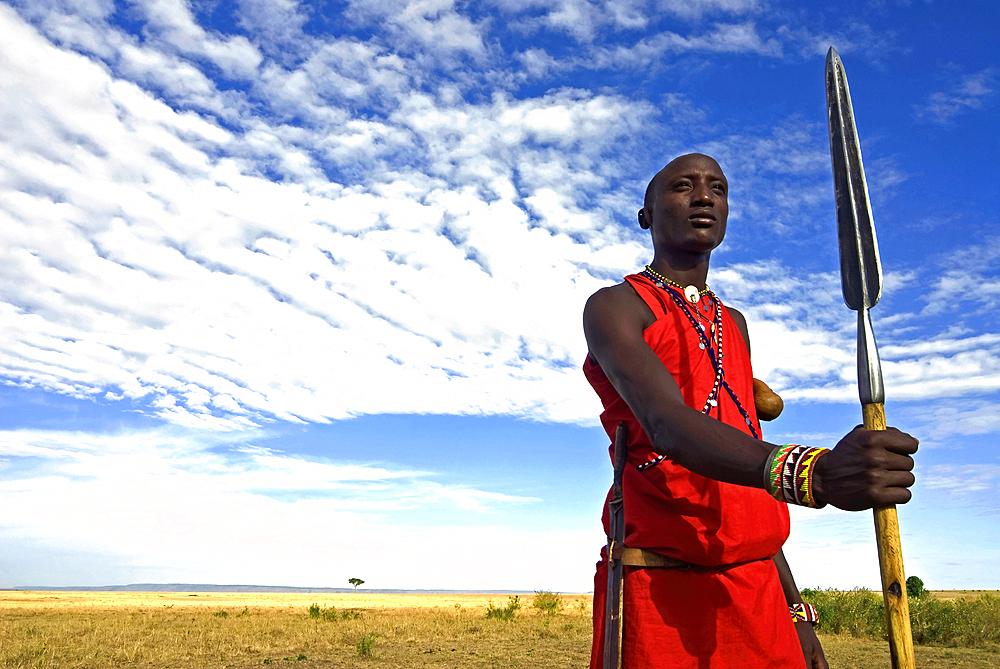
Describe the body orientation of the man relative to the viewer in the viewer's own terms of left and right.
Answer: facing the viewer and to the right of the viewer

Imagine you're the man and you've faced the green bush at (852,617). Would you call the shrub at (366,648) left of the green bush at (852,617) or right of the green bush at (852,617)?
left

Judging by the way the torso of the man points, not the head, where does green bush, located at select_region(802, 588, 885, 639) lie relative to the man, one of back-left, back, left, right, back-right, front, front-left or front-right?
back-left

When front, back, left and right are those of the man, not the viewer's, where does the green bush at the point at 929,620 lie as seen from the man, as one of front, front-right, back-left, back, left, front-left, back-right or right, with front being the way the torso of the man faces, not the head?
back-left

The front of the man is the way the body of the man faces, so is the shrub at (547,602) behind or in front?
behind

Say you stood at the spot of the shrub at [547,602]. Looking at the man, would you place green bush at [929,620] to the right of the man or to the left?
left

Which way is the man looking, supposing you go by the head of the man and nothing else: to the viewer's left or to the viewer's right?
to the viewer's right

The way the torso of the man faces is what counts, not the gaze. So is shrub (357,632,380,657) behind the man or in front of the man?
behind
